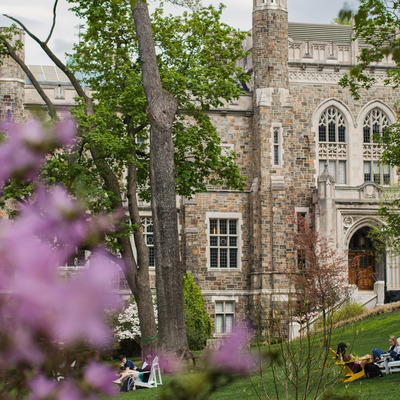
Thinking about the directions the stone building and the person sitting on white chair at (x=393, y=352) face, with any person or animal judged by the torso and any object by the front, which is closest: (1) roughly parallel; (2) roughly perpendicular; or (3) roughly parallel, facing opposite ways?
roughly perpendicular

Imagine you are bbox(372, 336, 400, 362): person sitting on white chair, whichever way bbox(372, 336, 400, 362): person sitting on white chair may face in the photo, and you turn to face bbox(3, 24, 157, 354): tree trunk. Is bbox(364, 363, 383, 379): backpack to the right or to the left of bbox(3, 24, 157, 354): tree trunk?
left

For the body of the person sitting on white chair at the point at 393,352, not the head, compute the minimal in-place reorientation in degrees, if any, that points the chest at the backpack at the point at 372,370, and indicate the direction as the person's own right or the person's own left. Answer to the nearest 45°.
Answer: approximately 45° to the person's own left

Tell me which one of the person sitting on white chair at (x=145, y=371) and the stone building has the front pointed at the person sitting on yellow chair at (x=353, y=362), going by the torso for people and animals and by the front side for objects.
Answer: the stone building

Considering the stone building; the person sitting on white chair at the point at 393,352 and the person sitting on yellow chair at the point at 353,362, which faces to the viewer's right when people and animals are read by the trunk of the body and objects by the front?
the person sitting on yellow chair at the point at 353,362

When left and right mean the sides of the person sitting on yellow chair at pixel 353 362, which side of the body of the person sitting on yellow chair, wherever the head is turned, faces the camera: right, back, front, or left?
right

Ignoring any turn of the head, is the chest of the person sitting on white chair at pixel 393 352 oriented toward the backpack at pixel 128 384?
yes

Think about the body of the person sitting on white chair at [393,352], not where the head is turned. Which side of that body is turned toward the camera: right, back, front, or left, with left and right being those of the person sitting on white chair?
left

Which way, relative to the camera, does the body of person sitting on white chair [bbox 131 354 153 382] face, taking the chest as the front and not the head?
to the viewer's left

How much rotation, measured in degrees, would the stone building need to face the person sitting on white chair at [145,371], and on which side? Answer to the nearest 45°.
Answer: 0° — it already faces them
